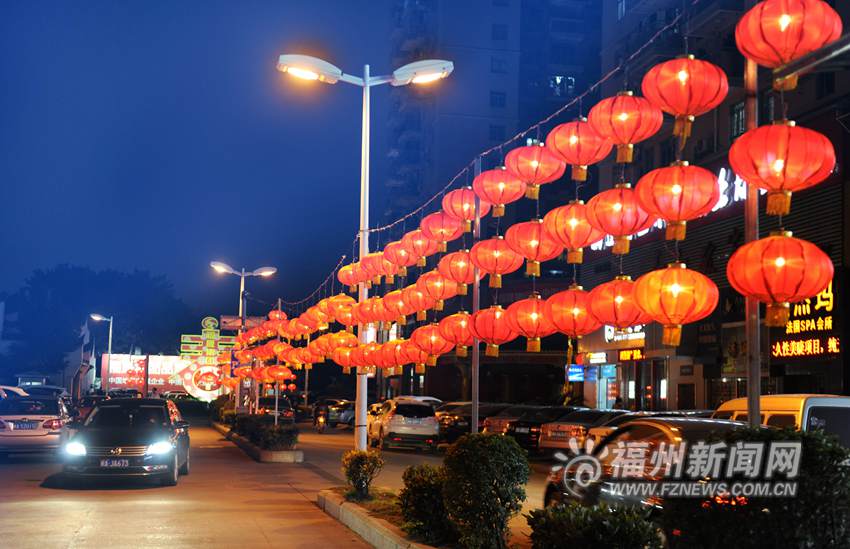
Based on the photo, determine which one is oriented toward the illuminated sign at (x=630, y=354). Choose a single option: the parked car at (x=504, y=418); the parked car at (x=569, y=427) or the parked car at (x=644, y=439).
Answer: the parked car at (x=504, y=418)

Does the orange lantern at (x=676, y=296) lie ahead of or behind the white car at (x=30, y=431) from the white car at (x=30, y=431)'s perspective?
behind

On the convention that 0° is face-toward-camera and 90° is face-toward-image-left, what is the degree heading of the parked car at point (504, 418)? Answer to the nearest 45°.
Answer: approximately 225°

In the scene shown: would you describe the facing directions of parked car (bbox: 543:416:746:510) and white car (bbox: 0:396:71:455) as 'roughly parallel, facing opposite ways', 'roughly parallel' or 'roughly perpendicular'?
roughly perpendicular

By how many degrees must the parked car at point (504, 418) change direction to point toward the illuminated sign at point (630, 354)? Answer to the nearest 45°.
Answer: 0° — it already faces it
